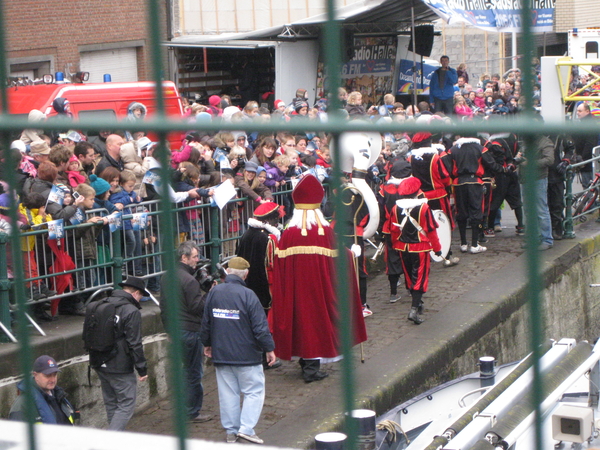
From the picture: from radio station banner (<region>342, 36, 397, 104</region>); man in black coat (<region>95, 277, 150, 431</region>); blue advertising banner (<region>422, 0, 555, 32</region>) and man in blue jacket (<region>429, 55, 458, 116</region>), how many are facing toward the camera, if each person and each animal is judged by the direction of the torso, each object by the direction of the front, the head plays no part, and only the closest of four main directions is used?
3

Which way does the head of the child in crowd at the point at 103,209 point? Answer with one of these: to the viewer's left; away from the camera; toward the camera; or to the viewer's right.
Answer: to the viewer's right

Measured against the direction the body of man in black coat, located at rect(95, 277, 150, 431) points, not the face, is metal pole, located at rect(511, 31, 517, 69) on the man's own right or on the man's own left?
on the man's own right

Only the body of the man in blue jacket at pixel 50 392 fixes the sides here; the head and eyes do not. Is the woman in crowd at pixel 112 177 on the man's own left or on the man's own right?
on the man's own left

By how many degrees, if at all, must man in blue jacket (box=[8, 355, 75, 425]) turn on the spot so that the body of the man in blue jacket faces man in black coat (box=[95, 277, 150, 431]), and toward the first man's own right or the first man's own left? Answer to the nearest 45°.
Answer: approximately 90° to the first man's own left

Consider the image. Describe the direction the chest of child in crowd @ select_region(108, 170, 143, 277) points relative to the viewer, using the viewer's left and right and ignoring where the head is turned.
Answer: facing the viewer and to the right of the viewer

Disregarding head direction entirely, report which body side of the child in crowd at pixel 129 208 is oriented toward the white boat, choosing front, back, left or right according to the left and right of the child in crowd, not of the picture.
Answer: front

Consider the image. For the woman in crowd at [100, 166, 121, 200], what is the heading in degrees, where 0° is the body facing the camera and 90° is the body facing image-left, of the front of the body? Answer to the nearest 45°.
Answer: approximately 315°

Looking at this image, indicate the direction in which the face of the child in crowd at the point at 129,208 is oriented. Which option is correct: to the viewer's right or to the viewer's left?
to the viewer's right

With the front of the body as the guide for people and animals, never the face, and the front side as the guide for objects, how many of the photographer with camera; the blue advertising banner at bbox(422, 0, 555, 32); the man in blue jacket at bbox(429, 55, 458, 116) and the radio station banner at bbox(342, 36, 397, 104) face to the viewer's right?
1

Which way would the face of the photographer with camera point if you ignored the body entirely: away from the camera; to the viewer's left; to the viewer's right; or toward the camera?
to the viewer's right

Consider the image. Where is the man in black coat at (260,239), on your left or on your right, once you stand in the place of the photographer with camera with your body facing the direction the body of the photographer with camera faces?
on your left

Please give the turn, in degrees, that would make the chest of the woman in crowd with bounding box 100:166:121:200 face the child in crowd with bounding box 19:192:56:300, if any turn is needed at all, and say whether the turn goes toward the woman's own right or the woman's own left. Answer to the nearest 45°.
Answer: approximately 90° to the woman's own right

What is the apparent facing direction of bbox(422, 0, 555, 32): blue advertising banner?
toward the camera
